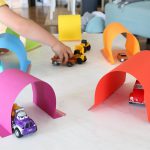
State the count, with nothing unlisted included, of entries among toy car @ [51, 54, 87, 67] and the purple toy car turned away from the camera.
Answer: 0

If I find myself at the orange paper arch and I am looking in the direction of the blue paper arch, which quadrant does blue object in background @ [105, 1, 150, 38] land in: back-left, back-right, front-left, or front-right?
back-right

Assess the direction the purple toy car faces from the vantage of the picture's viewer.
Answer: facing the viewer and to the right of the viewer

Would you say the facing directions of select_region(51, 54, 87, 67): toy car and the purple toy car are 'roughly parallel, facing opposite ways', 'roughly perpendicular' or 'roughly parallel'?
roughly perpendicular
